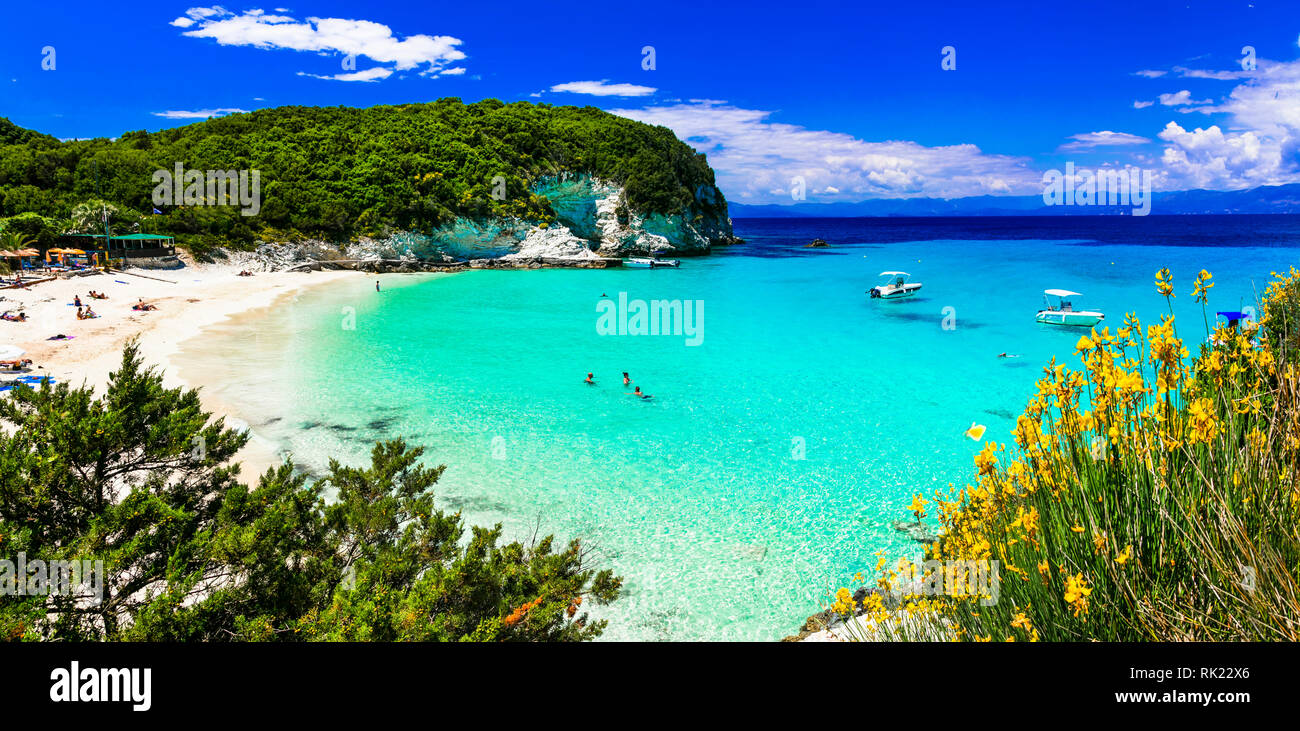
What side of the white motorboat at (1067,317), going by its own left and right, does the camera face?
right

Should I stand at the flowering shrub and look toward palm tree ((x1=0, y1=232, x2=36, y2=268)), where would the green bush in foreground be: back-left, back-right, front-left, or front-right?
front-left

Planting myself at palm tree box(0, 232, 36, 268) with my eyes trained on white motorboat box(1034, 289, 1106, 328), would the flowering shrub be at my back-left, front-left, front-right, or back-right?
front-right

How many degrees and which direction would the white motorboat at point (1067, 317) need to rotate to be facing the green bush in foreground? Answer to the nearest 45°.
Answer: approximately 90° to its right

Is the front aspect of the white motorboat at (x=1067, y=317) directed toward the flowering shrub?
no

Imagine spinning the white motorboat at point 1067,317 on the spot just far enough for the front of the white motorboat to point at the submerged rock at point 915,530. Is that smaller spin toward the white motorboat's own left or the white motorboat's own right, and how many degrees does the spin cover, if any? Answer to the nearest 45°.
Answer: approximately 90° to the white motorboat's own right

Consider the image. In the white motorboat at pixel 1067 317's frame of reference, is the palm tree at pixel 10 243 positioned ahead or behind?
behind
